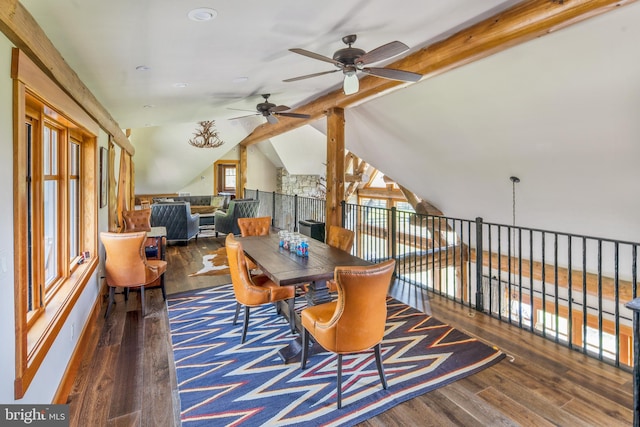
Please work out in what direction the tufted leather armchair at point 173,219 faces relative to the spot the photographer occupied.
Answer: facing away from the viewer and to the right of the viewer

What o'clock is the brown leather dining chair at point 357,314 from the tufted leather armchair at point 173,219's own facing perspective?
The brown leather dining chair is roughly at 4 o'clock from the tufted leather armchair.

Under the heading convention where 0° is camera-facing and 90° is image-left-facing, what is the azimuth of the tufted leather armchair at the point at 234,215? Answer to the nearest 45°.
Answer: approximately 135°

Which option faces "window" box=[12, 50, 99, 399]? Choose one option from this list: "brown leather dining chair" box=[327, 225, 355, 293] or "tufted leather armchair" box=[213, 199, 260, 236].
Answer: the brown leather dining chair

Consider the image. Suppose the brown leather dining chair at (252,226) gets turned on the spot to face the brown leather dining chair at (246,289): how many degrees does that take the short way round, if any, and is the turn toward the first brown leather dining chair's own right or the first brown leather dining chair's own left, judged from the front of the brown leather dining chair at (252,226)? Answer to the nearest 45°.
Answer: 0° — it already faces it

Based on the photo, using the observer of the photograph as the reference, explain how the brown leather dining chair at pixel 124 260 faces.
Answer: facing away from the viewer and to the right of the viewer

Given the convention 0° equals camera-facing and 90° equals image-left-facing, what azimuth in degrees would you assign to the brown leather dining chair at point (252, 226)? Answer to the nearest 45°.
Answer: approximately 0°

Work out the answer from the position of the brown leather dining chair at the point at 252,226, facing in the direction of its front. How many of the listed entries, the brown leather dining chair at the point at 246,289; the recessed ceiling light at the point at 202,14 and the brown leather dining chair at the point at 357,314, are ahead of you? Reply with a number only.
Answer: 3
